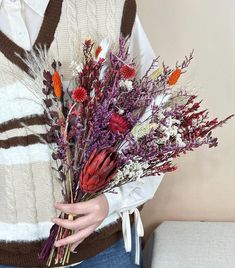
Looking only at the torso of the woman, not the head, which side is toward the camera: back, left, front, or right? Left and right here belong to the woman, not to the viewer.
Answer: front
